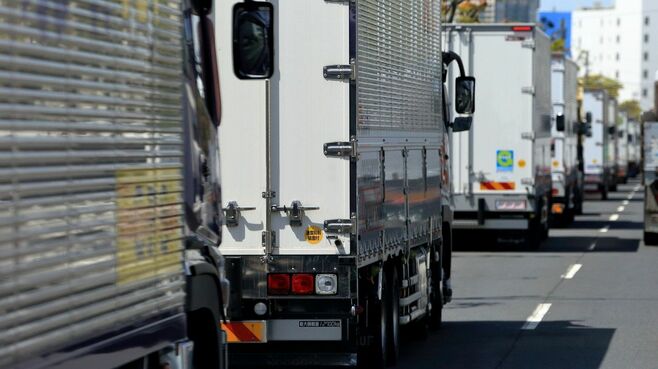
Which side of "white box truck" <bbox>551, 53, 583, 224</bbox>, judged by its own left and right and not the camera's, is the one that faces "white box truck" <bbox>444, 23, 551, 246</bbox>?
back

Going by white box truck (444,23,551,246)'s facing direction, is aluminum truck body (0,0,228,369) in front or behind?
behind

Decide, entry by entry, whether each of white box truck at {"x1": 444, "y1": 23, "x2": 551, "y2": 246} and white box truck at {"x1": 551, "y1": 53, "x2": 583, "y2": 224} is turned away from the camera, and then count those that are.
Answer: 2

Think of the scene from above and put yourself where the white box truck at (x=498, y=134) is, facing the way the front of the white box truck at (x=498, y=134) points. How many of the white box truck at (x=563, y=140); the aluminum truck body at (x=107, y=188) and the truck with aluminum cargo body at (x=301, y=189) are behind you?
2

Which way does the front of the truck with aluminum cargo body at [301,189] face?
away from the camera

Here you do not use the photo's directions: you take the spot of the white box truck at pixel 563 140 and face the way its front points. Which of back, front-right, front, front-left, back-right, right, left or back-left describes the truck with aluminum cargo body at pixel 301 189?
back

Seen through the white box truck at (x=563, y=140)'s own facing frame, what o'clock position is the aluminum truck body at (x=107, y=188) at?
The aluminum truck body is roughly at 6 o'clock from the white box truck.

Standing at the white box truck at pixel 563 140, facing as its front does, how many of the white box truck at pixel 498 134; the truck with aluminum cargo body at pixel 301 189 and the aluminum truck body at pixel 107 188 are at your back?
3

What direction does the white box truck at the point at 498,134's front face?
away from the camera

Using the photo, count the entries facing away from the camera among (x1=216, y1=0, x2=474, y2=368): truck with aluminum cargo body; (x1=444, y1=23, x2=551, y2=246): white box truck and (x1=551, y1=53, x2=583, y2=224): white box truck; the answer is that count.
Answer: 3

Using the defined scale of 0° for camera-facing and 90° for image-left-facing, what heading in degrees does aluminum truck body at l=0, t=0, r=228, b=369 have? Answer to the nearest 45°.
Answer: approximately 225°

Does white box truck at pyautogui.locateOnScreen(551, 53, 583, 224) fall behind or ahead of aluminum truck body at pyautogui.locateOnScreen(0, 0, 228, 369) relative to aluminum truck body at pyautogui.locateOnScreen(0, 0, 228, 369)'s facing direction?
ahead

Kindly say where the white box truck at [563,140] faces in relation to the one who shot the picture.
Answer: facing away from the viewer
